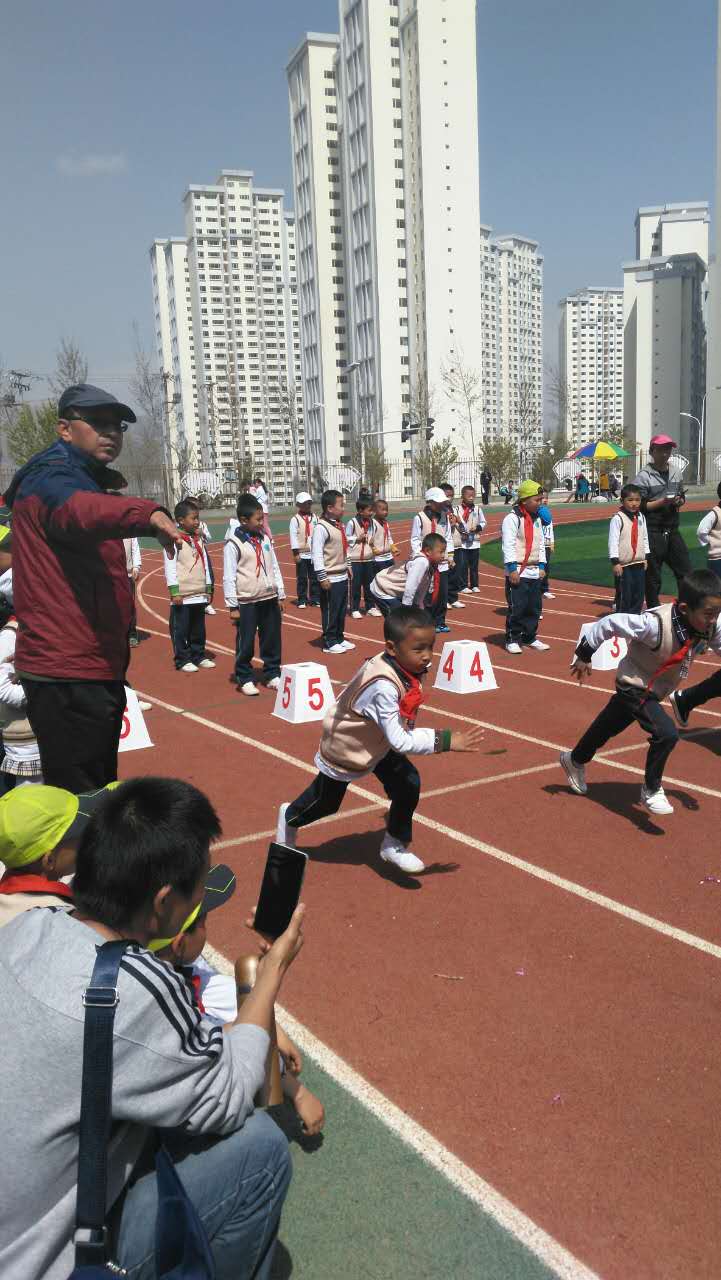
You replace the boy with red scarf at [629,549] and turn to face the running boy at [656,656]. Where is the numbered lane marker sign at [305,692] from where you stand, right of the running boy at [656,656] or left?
right

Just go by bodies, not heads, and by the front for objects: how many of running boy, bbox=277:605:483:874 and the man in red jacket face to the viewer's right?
2

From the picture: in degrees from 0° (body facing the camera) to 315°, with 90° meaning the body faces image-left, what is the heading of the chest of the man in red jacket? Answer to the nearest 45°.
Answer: approximately 270°

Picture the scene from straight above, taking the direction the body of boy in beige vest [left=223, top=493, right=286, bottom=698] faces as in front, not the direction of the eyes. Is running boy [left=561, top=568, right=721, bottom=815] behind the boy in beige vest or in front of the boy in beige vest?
in front

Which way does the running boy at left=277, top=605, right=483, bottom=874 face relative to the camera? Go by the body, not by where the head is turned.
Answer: to the viewer's right

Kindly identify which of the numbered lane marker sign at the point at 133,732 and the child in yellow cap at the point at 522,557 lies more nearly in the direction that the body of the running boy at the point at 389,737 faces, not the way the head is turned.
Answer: the child in yellow cap

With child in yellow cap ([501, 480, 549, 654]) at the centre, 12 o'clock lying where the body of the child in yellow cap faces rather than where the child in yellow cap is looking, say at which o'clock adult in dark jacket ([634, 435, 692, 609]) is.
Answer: The adult in dark jacket is roughly at 10 o'clock from the child in yellow cap.

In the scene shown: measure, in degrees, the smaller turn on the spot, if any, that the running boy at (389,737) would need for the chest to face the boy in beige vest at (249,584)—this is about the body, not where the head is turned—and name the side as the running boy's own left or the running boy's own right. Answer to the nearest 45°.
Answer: approximately 90° to the running boy's own left

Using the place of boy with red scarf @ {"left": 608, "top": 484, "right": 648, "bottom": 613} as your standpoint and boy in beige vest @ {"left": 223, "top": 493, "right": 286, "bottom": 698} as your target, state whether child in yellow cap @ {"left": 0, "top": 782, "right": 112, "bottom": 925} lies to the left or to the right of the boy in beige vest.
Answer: left

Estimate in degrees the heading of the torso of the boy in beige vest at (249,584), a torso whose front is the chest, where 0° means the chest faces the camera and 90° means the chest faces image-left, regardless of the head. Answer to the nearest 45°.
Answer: approximately 315°

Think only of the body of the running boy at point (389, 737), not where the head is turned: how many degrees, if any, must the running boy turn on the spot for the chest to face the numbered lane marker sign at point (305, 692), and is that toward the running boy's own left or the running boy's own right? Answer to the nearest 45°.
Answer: approximately 90° to the running boy's own left
